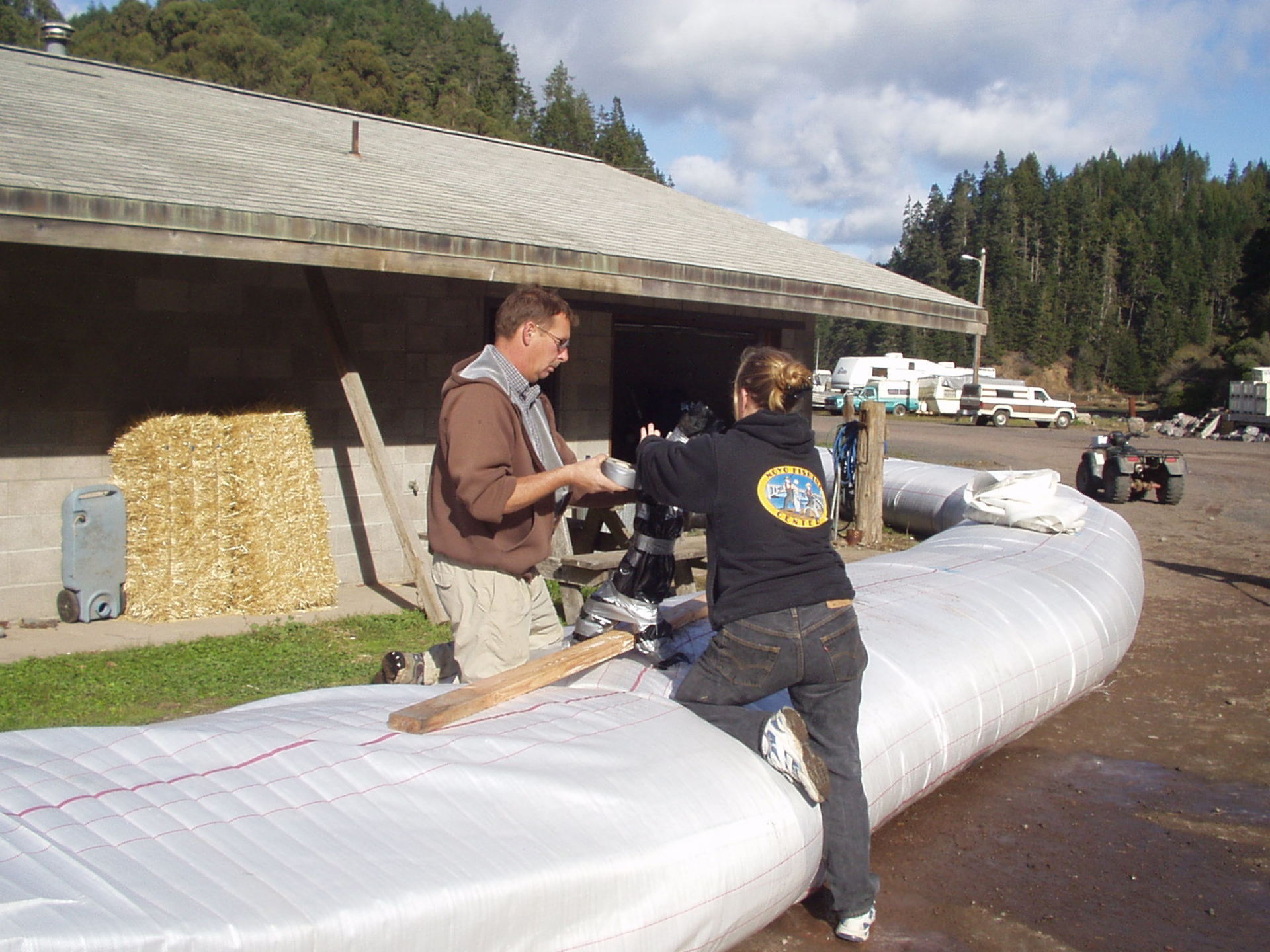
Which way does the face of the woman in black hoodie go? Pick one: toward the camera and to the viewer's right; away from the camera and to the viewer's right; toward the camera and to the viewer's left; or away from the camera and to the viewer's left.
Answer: away from the camera and to the viewer's left

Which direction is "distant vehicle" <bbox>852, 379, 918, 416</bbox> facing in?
to the viewer's left

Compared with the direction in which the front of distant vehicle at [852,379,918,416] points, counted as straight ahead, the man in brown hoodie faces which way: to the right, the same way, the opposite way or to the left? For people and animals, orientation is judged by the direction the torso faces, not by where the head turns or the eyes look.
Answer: the opposite way

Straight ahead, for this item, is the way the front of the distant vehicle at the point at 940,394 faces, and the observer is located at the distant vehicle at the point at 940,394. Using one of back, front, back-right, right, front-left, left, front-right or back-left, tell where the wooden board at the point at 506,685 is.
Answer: front-left

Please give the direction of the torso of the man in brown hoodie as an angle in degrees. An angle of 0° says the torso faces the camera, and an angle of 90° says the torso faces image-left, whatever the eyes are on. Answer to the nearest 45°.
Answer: approximately 270°

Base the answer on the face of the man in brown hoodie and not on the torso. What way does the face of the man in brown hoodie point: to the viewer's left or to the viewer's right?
to the viewer's right

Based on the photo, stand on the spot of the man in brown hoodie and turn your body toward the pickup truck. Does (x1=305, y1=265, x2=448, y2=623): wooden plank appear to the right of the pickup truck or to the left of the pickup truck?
left

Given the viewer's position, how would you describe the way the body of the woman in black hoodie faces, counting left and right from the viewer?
facing away from the viewer and to the left of the viewer

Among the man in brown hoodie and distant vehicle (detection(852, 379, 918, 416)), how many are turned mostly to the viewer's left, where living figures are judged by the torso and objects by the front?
1

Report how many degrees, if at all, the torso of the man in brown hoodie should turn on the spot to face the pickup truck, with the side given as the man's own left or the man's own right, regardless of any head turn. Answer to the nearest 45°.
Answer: approximately 45° to the man's own left

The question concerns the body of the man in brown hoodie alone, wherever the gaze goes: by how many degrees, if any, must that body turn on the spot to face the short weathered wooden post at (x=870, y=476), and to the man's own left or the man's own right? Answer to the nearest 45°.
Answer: approximately 45° to the man's own left
